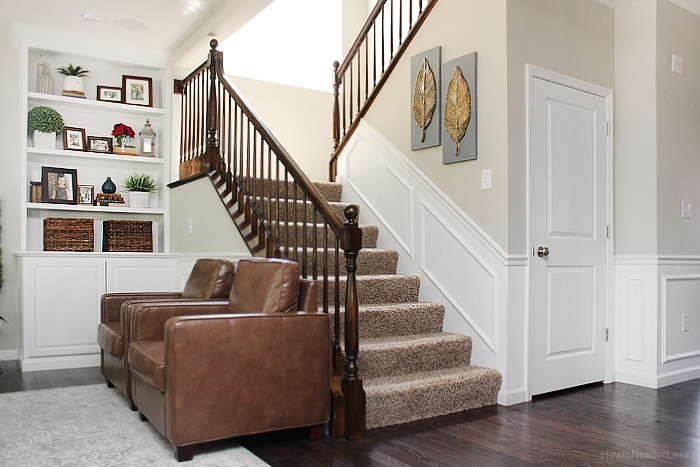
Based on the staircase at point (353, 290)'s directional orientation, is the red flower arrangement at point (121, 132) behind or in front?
behind

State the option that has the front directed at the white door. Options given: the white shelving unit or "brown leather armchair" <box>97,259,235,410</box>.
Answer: the white shelving unit

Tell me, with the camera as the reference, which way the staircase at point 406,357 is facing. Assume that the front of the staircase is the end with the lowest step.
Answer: facing the viewer and to the right of the viewer

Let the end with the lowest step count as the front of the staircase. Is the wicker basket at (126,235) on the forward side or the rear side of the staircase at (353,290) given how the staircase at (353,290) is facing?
on the rear side

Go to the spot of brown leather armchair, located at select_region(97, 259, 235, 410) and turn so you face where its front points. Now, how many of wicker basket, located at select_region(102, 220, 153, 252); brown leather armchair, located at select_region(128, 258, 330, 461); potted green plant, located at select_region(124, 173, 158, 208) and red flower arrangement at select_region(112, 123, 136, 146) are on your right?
3

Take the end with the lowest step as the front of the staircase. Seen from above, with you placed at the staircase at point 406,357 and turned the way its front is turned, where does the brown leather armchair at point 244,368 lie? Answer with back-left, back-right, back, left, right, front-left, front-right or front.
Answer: right

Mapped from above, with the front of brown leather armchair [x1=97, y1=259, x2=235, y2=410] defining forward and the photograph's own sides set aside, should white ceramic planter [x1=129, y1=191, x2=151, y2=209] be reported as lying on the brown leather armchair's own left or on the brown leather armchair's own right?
on the brown leather armchair's own right

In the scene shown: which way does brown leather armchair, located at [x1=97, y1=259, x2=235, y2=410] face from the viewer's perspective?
to the viewer's left

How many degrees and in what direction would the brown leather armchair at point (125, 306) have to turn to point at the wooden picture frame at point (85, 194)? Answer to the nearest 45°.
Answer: approximately 90° to its right
